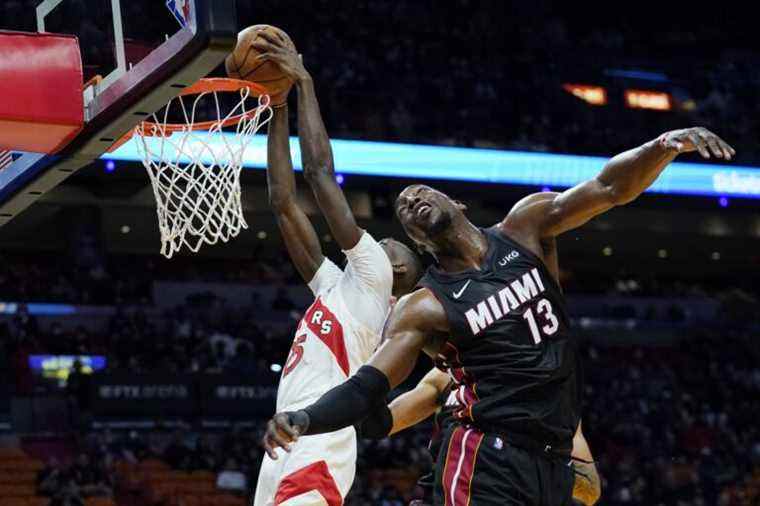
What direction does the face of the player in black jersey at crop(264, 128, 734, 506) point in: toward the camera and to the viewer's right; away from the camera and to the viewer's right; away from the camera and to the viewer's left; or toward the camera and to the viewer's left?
toward the camera and to the viewer's left

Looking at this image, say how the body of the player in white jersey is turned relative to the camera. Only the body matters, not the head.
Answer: to the viewer's left

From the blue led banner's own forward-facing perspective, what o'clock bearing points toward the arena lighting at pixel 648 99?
The arena lighting is roughly at 7 o'clock from the blue led banner.

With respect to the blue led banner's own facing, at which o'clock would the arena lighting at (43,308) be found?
The arena lighting is roughly at 2 o'clock from the blue led banner.

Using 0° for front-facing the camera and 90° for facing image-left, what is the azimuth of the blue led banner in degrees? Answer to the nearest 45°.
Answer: approximately 0°

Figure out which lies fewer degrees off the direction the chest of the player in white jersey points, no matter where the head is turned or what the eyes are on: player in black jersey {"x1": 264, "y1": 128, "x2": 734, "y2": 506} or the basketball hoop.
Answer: the basketball hoop

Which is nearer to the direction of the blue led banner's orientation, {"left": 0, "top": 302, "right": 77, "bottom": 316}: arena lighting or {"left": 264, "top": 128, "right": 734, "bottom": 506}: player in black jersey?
the player in black jersey

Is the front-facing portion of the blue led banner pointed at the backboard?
yes

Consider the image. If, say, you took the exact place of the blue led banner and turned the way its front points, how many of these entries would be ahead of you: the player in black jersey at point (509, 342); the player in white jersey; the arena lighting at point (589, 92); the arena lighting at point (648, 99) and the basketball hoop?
3

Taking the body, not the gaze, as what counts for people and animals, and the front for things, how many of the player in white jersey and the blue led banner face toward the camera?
1

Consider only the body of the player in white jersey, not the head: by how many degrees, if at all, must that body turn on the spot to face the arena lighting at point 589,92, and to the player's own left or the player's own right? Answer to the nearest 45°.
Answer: approximately 90° to the player's own right
